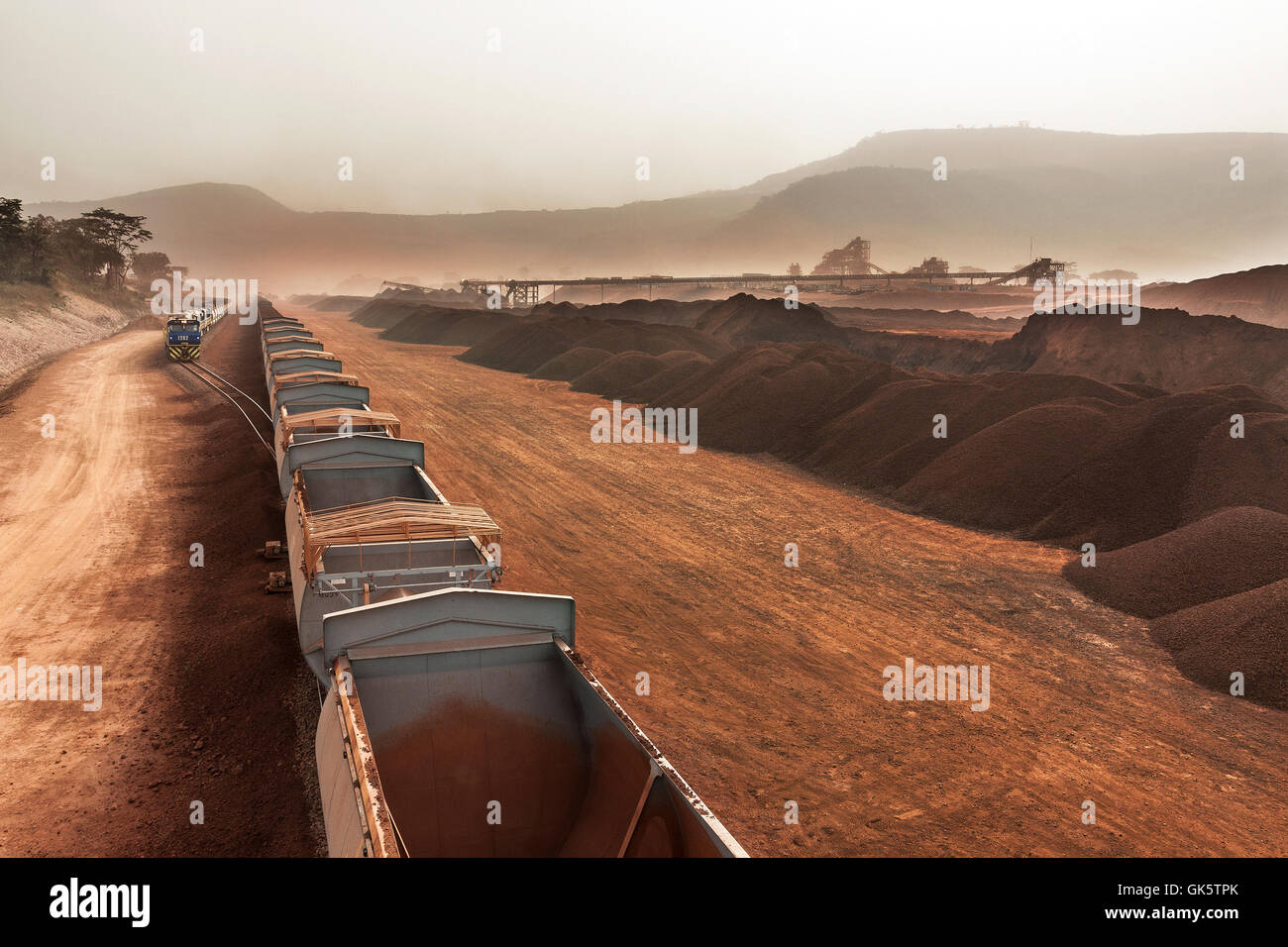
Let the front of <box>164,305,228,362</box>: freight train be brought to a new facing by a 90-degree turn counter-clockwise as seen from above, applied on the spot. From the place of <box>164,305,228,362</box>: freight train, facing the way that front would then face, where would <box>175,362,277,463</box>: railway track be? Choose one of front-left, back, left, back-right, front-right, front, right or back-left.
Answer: right

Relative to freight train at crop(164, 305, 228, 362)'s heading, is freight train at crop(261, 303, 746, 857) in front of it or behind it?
in front

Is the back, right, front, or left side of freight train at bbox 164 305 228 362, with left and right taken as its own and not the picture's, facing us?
front
